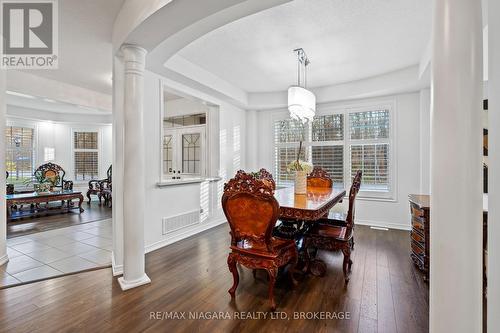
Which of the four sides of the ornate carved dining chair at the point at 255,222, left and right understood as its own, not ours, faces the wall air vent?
left

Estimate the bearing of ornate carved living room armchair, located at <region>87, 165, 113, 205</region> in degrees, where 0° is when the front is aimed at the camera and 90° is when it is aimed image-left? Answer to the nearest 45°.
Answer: approximately 90°

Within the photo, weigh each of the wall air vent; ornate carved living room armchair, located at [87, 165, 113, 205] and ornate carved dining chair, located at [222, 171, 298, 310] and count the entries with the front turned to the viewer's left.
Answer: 1

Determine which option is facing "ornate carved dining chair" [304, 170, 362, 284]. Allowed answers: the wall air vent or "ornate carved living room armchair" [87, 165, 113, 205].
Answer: the wall air vent

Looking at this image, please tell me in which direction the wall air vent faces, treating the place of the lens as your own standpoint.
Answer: facing the viewer and to the right of the viewer

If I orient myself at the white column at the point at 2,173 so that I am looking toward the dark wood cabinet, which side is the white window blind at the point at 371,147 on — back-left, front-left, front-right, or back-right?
front-left

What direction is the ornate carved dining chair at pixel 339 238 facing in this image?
to the viewer's left

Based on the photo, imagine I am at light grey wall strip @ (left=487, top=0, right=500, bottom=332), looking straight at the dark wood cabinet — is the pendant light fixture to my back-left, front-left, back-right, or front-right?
front-left

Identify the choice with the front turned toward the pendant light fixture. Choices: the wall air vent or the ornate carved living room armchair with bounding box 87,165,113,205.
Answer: the wall air vent

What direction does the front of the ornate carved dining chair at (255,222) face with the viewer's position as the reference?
facing away from the viewer and to the right of the viewer

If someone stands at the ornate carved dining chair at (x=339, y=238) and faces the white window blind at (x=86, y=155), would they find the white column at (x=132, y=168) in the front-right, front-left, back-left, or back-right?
front-left

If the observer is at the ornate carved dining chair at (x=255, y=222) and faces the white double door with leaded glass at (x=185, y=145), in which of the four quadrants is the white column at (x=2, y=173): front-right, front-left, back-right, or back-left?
front-left

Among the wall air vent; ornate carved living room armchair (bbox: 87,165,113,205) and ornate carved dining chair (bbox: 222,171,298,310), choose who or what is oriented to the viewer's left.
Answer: ornate carved living room armchair (bbox: 87,165,113,205)

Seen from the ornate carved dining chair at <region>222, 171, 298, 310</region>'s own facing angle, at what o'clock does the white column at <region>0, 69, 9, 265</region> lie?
The white column is roughly at 8 o'clock from the ornate carved dining chair.
